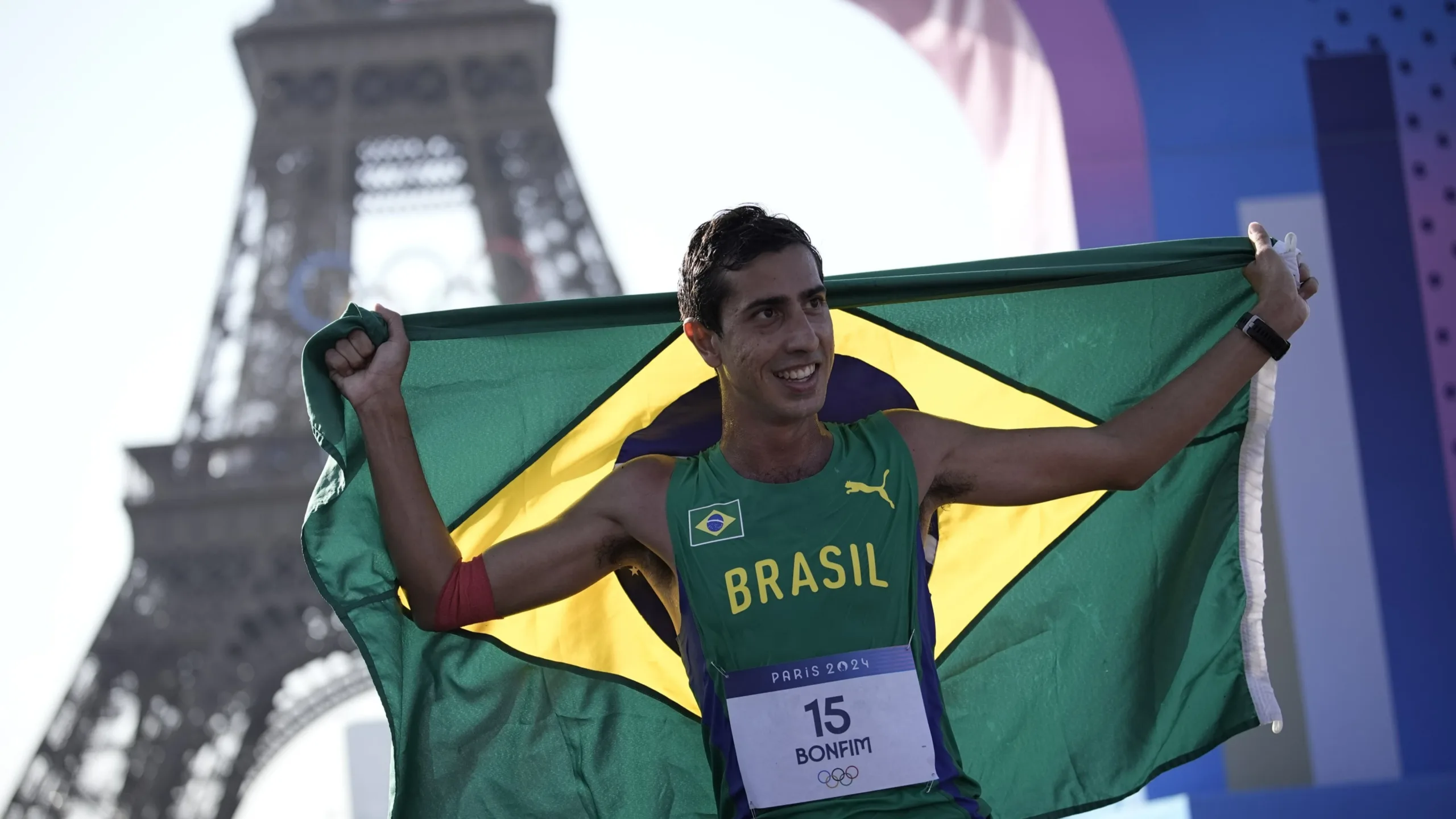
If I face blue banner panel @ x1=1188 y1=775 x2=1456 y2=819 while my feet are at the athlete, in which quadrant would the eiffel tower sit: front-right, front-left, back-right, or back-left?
front-left

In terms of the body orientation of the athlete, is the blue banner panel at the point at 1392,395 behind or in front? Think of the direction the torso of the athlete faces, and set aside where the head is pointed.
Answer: behind

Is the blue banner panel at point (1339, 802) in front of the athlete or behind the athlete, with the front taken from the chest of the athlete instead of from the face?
behind

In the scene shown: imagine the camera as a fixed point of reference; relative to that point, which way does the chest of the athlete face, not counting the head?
toward the camera

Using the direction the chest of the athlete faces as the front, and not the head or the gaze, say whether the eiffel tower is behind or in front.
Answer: behind
